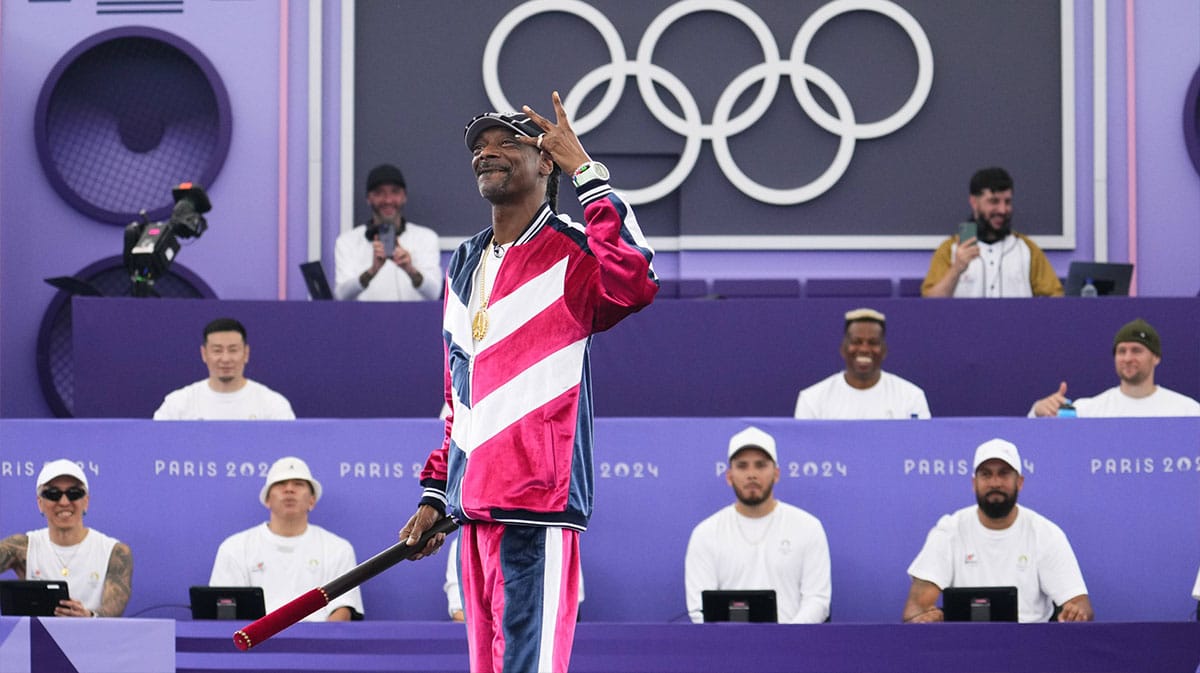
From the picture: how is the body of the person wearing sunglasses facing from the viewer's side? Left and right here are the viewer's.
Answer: facing the viewer

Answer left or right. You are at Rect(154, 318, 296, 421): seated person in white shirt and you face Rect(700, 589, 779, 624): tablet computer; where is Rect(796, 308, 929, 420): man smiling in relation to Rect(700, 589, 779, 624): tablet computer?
left

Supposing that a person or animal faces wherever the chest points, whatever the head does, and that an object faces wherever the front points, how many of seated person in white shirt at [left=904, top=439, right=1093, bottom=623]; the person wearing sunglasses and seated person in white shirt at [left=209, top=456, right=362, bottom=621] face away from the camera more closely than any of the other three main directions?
0

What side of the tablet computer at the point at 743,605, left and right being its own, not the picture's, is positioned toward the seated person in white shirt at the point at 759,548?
front

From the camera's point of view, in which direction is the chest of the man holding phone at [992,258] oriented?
toward the camera

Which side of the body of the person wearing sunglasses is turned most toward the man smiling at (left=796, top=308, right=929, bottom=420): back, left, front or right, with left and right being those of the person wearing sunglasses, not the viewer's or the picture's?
left

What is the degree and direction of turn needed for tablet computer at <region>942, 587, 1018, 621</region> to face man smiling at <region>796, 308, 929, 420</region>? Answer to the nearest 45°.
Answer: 0° — it already faces them

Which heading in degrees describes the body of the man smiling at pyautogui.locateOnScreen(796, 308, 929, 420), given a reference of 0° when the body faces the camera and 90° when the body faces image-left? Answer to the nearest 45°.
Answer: approximately 0°

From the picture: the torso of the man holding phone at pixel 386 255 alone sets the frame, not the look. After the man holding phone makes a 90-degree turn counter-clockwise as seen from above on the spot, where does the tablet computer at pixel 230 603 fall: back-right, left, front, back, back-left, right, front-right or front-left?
right

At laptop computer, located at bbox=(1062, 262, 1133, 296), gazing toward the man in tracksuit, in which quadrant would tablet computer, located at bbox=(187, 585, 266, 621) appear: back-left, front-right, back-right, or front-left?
front-right

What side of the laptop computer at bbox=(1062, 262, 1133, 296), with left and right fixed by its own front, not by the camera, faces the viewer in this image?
back

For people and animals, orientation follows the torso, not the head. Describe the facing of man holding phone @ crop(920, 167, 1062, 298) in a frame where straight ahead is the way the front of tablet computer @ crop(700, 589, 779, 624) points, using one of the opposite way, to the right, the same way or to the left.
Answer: the opposite way

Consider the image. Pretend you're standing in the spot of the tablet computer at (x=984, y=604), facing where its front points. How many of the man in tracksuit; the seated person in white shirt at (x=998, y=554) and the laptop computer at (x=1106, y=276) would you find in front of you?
2

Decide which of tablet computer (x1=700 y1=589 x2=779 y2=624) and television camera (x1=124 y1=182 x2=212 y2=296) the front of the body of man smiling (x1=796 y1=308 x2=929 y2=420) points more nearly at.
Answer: the tablet computer

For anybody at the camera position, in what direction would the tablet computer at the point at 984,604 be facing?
facing away from the viewer

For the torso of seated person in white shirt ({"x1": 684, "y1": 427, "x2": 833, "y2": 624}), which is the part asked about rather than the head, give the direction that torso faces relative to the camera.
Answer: toward the camera
